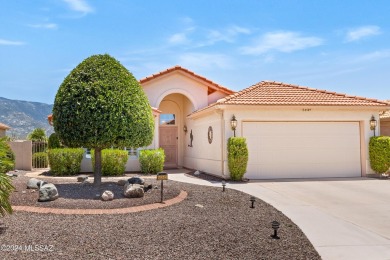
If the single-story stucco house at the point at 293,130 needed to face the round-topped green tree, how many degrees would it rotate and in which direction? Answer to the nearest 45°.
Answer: approximately 45° to its right

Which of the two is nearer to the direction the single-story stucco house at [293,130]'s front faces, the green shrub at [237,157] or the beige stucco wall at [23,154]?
the green shrub

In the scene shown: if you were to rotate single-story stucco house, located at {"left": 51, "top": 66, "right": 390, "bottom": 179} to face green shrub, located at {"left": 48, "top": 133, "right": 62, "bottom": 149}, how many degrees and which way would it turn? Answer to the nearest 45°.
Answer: approximately 90° to its right

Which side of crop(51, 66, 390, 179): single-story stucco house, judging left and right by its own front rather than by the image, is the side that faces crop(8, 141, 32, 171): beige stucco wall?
right

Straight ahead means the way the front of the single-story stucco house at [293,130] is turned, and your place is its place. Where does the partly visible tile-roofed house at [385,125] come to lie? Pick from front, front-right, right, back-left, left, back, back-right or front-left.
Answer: back-left

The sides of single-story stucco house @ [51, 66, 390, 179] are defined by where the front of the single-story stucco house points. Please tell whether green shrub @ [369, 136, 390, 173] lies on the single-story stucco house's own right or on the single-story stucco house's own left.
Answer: on the single-story stucco house's own left

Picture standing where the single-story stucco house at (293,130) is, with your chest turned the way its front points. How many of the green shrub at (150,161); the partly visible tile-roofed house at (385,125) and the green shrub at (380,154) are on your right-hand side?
1

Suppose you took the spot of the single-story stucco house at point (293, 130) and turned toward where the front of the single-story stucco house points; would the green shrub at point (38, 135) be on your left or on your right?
on your right

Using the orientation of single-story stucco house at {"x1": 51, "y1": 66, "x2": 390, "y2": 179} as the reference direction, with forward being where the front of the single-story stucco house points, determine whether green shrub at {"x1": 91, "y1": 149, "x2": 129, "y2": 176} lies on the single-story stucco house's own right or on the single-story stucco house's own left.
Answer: on the single-story stucco house's own right

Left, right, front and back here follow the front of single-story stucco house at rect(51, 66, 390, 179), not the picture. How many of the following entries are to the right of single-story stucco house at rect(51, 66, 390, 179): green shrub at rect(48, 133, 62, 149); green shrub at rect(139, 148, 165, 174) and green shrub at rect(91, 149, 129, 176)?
3

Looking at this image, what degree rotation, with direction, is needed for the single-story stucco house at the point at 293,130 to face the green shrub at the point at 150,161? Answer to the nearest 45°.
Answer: approximately 90° to its right

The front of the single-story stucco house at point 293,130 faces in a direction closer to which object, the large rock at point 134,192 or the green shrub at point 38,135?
the large rock

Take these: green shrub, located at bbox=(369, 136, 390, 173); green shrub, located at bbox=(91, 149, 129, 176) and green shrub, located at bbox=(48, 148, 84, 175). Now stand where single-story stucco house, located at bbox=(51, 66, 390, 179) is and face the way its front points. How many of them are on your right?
2

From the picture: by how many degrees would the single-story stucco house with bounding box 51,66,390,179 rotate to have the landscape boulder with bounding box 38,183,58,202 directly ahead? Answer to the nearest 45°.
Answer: approximately 45° to its right

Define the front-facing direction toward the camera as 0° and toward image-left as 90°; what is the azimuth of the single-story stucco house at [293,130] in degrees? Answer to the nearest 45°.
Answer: approximately 0°

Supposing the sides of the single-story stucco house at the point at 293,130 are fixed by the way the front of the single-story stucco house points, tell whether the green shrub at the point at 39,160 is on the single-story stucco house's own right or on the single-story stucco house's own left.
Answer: on the single-story stucco house's own right

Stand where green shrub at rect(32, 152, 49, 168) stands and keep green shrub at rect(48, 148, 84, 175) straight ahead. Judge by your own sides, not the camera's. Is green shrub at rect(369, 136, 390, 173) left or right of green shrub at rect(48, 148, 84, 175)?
left
